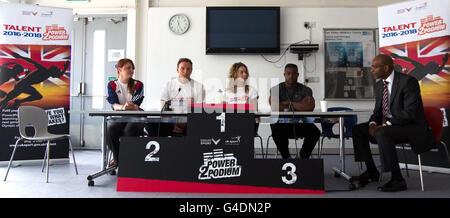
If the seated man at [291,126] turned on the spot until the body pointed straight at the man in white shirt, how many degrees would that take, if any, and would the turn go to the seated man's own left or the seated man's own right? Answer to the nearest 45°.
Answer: approximately 90° to the seated man's own right

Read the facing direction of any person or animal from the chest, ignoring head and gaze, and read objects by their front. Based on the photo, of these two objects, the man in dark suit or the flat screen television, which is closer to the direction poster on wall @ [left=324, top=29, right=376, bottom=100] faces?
the man in dark suit
